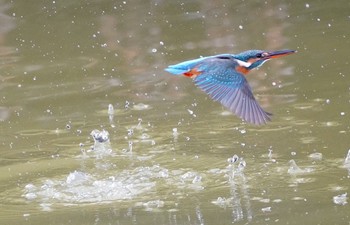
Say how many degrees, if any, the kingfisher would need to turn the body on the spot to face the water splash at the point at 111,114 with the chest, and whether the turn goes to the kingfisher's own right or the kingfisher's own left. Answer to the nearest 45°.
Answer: approximately 135° to the kingfisher's own left

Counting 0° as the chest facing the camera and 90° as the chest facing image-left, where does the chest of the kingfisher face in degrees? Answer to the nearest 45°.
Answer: approximately 270°
